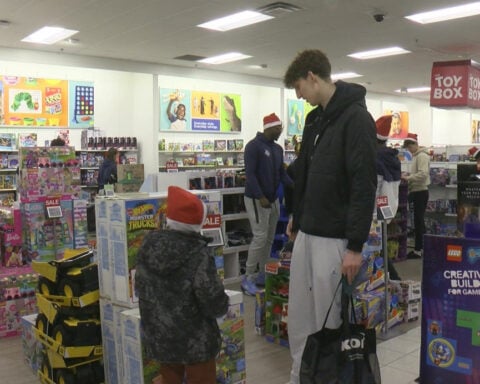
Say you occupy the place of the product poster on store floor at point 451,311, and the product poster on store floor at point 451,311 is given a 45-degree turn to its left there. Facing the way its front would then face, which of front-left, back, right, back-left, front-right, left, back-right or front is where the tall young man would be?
right

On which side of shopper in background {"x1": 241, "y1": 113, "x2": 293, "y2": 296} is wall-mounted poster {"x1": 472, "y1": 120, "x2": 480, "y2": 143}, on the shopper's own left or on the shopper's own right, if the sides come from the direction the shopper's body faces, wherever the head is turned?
on the shopper's own left

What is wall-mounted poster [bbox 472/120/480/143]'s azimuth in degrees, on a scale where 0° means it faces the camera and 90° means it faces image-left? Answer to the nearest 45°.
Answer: approximately 0°

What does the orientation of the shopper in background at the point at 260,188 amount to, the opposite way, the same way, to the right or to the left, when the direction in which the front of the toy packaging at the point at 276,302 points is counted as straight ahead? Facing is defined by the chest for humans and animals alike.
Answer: to the left

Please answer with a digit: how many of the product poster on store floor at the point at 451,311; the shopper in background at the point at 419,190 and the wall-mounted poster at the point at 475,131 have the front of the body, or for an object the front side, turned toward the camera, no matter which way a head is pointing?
2

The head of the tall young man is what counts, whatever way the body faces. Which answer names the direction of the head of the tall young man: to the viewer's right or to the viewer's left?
to the viewer's left

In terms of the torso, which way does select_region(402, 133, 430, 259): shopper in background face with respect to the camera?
to the viewer's left
